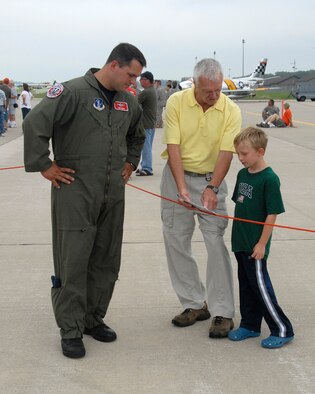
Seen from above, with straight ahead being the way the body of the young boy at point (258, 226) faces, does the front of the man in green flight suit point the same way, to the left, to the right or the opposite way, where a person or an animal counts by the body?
to the left

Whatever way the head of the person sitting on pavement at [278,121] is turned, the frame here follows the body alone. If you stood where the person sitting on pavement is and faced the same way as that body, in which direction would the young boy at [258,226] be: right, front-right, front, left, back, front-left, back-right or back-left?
left

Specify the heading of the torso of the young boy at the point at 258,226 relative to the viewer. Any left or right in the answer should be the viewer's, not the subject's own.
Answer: facing the viewer and to the left of the viewer

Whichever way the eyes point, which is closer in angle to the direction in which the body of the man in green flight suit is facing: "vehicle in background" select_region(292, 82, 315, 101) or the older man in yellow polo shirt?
the older man in yellow polo shirt

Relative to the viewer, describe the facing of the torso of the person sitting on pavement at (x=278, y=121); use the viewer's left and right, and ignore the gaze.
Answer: facing to the left of the viewer

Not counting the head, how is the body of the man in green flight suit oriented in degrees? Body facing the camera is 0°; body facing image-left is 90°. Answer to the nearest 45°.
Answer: approximately 315°

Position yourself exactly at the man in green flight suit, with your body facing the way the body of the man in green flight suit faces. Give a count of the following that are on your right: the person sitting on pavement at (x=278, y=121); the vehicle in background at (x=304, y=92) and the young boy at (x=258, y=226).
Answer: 0

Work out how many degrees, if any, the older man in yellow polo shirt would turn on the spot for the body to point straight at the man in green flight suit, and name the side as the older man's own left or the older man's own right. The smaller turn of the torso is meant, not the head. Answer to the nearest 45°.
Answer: approximately 45° to the older man's own right

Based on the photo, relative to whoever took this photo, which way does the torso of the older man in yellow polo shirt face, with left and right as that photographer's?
facing the viewer

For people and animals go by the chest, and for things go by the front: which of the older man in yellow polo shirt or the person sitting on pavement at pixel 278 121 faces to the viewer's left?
the person sitting on pavement
